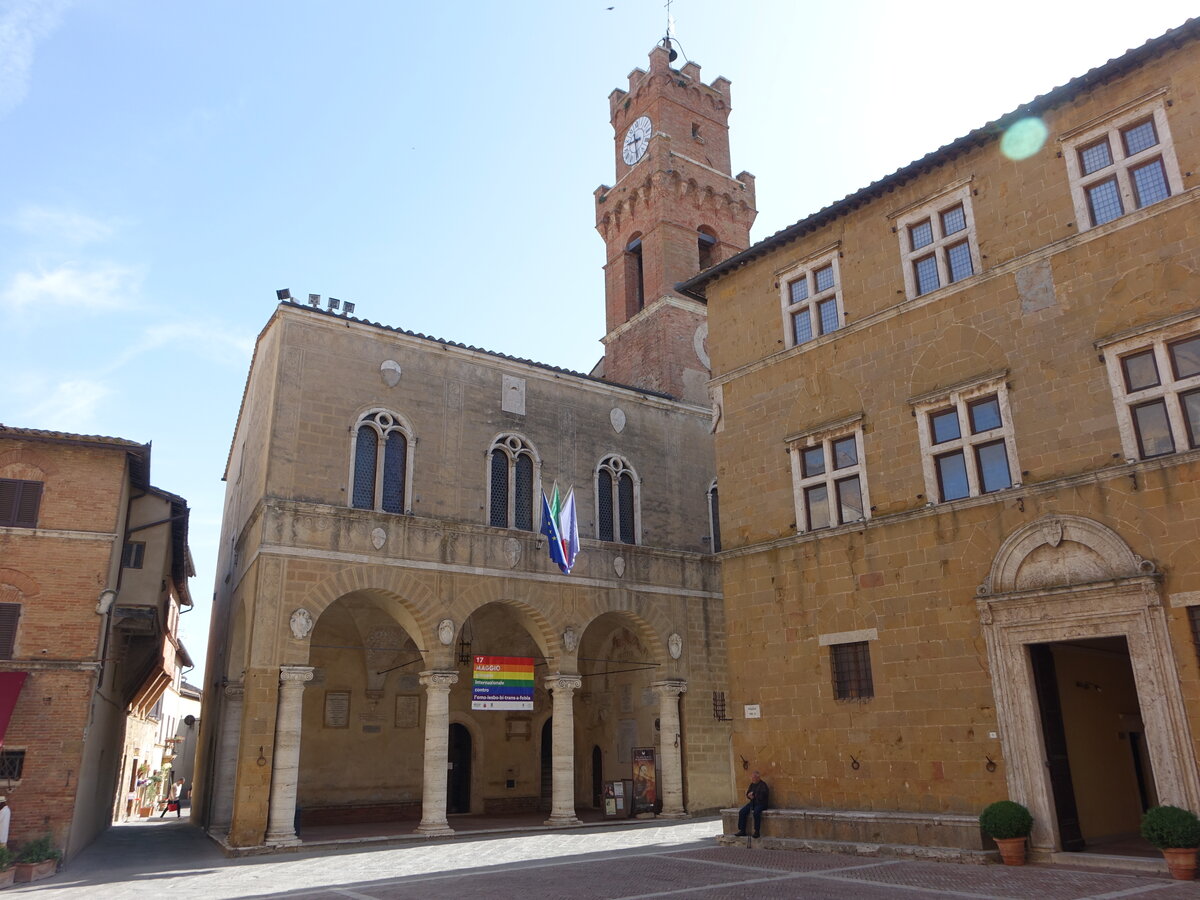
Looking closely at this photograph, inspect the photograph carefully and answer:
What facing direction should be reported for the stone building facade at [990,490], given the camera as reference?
facing the viewer and to the left of the viewer

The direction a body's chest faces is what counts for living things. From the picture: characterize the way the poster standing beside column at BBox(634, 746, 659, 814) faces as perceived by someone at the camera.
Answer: facing the viewer

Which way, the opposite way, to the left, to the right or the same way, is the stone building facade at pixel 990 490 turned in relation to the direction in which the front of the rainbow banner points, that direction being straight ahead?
to the right

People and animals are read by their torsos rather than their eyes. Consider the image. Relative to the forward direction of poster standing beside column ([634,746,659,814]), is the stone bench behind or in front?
in front

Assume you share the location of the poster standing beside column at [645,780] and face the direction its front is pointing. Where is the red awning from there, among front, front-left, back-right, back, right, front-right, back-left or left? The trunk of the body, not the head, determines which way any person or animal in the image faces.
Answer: front-right

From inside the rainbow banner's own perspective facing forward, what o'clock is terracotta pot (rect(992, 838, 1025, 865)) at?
The terracotta pot is roughly at 11 o'clock from the rainbow banner.

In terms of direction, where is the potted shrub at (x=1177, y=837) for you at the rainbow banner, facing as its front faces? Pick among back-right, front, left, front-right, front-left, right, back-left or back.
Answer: front-left

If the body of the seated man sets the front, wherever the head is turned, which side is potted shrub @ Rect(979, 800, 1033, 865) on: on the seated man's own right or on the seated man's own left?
on the seated man's own left

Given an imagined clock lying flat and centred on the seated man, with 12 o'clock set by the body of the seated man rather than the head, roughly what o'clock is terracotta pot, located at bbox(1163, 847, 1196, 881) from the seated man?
The terracotta pot is roughly at 9 o'clock from the seated man.

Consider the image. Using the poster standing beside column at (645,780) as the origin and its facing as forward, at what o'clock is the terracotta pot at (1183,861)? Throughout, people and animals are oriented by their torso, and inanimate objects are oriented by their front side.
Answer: The terracotta pot is roughly at 11 o'clock from the poster standing beside column.

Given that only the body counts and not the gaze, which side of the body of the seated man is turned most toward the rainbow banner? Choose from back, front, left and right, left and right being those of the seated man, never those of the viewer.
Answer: right

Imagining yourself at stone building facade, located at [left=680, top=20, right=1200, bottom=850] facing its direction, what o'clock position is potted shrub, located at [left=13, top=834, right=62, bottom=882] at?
The potted shrub is roughly at 1 o'clock from the stone building facade.

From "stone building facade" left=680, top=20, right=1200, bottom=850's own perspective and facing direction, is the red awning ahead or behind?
ahead

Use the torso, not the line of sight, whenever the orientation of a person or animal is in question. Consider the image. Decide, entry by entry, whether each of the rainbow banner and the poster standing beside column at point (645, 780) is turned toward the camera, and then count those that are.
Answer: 2
